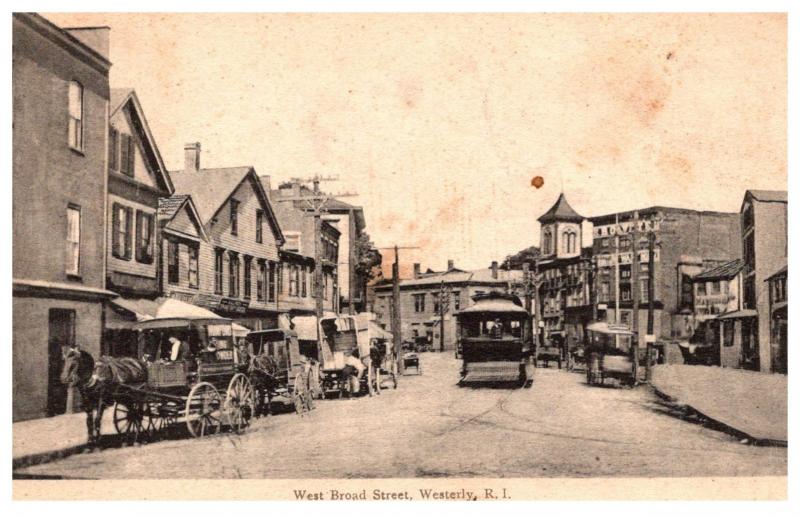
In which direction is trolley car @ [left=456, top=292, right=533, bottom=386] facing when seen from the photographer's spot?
facing the viewer
